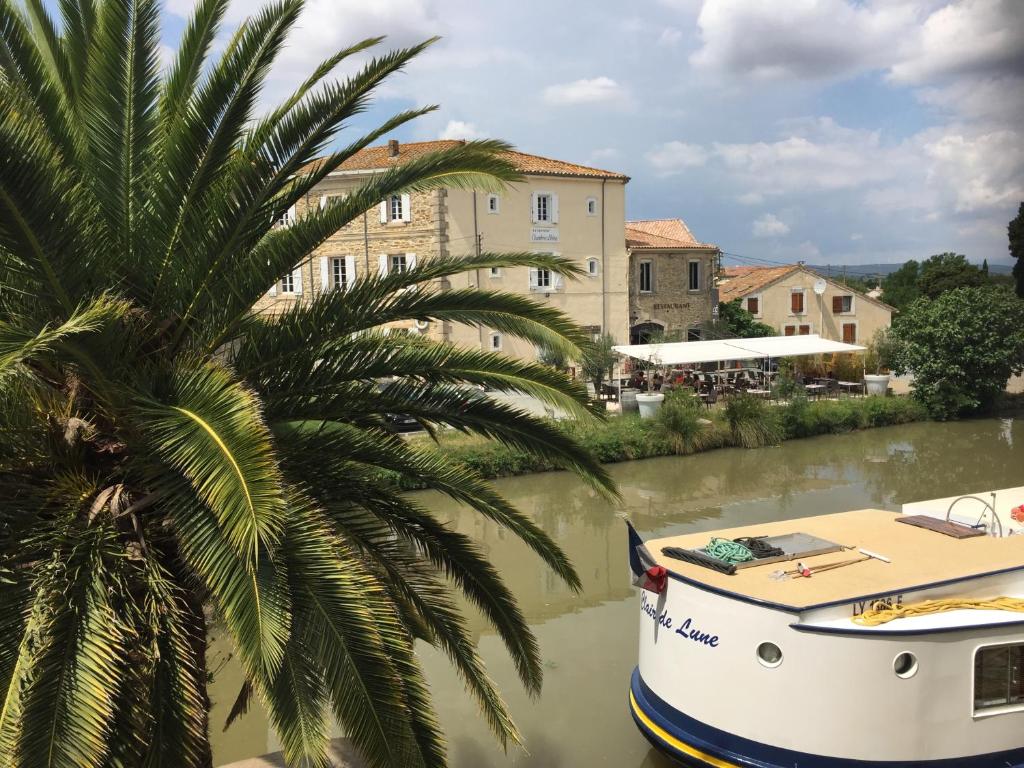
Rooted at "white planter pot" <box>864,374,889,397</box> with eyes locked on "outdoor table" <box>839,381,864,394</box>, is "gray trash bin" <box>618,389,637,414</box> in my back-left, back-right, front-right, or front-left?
front-left

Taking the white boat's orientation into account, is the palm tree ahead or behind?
ahead

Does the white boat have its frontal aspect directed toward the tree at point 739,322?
no

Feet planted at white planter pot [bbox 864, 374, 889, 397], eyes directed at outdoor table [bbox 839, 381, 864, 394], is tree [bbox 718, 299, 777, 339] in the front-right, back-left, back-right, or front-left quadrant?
front-right

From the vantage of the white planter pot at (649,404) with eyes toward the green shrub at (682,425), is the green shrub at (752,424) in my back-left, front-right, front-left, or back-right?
front-left

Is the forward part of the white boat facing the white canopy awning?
no

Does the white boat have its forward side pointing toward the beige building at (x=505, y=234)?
no

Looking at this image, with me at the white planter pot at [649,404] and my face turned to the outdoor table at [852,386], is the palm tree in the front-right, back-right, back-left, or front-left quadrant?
back-right
